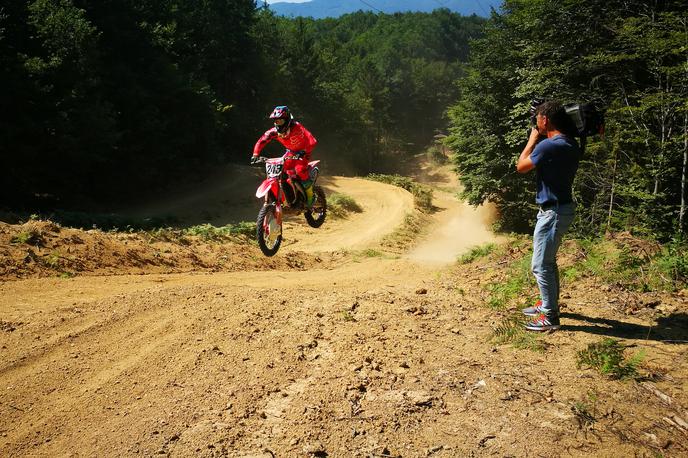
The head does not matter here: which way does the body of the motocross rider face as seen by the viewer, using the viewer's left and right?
facing the viewer and to the left of the viewer

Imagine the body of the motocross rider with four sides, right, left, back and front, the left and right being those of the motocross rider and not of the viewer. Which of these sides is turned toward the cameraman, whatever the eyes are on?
left

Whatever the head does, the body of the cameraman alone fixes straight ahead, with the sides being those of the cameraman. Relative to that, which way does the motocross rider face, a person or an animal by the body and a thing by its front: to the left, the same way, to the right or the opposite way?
to the left

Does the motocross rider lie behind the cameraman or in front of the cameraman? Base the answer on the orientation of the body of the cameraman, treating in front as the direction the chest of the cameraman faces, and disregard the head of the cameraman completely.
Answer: in front

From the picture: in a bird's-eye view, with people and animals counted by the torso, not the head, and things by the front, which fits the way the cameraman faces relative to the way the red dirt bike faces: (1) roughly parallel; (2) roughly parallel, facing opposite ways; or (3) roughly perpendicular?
roughly perpendicular

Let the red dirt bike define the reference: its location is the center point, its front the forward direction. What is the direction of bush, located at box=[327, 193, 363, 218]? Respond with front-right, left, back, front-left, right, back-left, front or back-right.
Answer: back-right

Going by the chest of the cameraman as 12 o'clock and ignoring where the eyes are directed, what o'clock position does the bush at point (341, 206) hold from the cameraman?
The bush is roughly at 2 o'clock from the cameraman.

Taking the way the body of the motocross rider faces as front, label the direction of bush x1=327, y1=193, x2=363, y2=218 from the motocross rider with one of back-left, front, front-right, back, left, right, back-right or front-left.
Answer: back-right

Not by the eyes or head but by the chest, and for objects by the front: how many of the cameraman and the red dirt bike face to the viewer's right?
0

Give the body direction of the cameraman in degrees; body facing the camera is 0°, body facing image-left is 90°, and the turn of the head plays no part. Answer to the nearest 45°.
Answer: approximately 90°

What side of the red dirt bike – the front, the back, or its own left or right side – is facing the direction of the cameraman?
left
